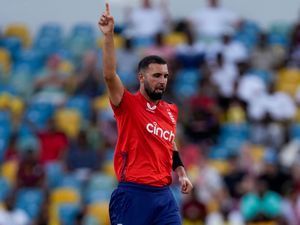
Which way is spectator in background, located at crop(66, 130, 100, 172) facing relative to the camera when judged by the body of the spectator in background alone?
toward the camera

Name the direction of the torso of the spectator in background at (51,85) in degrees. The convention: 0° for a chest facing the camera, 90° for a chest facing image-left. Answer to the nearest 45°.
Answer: approximately 0°

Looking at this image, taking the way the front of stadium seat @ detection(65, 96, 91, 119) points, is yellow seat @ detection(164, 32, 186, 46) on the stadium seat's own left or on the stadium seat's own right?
on the stadium seat's own left

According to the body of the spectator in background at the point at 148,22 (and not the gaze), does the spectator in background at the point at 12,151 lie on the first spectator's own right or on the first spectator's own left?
on the first spectator's own right

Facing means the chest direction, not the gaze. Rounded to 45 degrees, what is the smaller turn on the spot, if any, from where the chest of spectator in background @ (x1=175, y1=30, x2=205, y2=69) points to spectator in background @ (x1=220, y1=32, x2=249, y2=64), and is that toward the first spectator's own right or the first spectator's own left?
approximately 90° to the first spectator's own left

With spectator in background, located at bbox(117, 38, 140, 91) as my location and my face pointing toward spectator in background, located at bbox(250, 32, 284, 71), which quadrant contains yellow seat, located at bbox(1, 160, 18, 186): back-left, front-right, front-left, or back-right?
back-right

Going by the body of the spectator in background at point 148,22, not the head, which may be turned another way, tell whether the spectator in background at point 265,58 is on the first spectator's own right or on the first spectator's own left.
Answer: on the first spectator's own left
